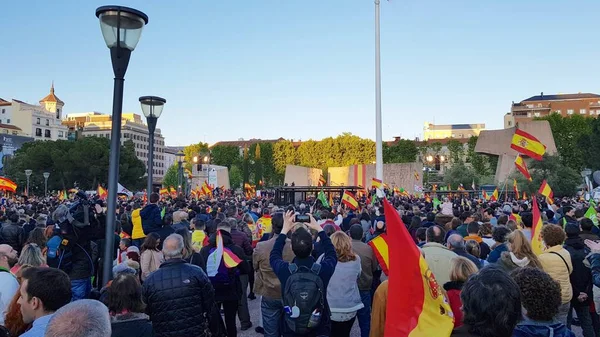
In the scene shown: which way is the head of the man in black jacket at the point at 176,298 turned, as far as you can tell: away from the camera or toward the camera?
away from the camera

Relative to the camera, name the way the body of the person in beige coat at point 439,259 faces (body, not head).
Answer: away from the camera

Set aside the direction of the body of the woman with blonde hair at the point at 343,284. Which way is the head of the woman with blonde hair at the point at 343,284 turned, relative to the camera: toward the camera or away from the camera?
away from the camera

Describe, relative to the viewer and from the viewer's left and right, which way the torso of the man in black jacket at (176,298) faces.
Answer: facing away from the viewer

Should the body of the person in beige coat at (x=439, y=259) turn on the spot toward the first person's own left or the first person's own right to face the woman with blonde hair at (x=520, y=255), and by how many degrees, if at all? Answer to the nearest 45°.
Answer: approximately 45° to the first person's own right

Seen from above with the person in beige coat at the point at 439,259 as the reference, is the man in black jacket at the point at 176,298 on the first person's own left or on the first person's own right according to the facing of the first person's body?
on the first person's own left

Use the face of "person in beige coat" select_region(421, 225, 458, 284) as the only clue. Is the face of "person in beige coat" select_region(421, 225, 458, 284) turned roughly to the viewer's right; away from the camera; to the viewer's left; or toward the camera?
away from the camera

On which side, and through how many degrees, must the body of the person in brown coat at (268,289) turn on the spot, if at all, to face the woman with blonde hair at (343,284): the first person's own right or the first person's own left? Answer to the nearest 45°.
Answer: approximately 135° to the first person's own right

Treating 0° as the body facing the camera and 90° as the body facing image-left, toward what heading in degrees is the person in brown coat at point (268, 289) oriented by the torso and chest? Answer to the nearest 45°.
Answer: approximately 180°

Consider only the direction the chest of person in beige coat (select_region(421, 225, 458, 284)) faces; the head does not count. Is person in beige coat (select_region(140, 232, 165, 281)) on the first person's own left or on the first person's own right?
on the first person's own left
